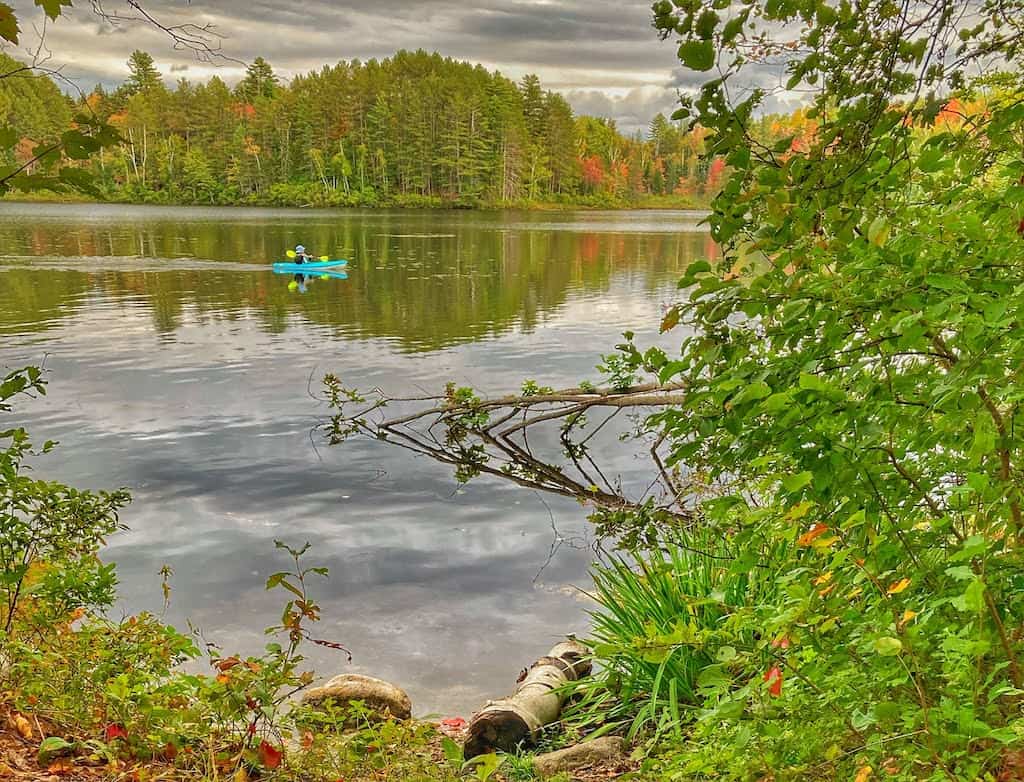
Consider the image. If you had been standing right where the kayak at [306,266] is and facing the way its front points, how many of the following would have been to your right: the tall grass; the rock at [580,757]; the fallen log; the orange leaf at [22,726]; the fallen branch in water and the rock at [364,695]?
6

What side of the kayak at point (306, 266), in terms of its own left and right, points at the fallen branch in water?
right

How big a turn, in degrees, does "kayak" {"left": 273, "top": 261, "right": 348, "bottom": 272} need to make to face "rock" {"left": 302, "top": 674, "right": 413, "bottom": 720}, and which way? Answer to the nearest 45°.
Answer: approximately 90° to its right

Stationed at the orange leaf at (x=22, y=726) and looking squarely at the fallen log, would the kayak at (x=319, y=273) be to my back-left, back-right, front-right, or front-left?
front-left

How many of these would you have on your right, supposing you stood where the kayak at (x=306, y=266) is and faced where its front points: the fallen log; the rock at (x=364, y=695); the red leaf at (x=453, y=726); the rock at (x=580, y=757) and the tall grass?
5

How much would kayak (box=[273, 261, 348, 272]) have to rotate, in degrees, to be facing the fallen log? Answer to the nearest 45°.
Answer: approximately 90° to its right

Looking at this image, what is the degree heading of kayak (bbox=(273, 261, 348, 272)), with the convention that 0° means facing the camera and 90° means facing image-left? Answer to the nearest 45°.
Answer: approximately 270°

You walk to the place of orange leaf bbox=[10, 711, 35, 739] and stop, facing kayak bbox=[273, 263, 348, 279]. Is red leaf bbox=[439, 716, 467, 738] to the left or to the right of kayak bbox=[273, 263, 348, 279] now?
right

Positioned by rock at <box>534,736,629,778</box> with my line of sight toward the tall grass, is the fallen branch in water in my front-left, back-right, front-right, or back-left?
front-left

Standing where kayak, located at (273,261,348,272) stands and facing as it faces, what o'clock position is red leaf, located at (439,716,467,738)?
The red leaf is roughly at 3 o'clock from the kayak.

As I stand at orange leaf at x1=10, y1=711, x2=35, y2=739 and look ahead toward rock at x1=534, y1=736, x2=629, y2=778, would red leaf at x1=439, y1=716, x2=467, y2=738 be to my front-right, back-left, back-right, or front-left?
front-left

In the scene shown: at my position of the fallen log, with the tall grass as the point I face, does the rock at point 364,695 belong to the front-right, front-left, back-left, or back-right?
back-left

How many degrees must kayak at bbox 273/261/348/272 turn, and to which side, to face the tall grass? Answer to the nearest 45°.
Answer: approximately 90° to its right

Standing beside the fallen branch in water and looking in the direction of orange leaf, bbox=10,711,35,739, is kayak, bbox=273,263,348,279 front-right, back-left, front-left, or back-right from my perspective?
back-right

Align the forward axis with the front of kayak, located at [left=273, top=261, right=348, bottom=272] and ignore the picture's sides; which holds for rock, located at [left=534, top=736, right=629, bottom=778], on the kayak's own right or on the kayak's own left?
on the kayak's own right
